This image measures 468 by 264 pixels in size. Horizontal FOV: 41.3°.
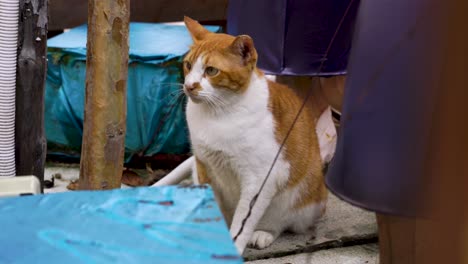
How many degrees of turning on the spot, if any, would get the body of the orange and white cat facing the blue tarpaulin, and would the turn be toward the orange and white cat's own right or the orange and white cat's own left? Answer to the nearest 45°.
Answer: approximately 90° to the orange and white cat's own right

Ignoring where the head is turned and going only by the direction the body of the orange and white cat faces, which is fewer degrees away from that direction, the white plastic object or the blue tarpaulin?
the white plastic object

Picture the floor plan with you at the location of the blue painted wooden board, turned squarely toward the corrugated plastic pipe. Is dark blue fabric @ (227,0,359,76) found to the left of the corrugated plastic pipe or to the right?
right

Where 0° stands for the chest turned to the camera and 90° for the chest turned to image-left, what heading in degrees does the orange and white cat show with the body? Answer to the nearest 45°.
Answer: approximately 45°

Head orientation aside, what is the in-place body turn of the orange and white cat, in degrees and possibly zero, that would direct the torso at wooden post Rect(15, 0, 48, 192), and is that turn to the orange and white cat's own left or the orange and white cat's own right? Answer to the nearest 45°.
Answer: approximately 45° to the orange and white cat's own right

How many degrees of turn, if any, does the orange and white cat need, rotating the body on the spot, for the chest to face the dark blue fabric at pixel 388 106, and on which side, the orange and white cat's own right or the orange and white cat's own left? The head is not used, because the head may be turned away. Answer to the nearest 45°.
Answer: approximately 45° to the orange and white cat's own left

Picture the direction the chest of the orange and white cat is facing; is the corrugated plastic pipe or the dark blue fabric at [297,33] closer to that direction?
the corrugated plastic pipe
